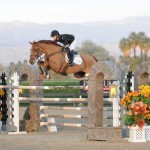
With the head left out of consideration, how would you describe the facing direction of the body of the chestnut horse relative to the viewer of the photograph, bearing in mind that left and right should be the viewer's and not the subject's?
facing to the left of the viewer

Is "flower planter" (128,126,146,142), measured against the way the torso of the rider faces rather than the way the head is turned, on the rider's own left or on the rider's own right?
on the rider's own left

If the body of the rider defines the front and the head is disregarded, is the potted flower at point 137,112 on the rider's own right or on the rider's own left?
on the rider's own left

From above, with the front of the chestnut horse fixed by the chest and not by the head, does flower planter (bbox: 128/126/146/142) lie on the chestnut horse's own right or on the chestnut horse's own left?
on the chestnut horse's own left

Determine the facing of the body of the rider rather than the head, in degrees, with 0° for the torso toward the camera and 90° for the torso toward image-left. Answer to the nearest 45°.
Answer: approximately 90°
